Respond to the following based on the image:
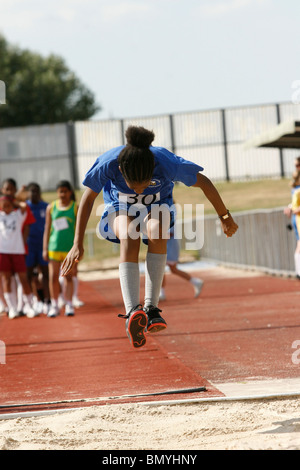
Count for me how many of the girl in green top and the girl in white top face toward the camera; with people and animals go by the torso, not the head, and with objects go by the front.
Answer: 2

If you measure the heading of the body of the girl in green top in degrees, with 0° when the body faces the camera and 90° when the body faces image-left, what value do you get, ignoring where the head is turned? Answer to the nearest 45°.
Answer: approximately 0°

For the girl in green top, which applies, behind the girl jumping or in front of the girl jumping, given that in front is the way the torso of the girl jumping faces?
behind

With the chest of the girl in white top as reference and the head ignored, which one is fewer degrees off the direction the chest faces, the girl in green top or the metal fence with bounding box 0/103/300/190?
the girl in green top

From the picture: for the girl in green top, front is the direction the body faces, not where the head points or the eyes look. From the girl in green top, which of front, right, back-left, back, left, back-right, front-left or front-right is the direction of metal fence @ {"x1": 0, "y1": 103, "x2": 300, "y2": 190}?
back

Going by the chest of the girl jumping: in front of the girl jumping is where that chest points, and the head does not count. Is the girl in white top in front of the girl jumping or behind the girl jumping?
behind

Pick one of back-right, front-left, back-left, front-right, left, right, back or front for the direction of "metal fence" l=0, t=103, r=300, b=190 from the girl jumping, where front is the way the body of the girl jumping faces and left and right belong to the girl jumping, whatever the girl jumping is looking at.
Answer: back
